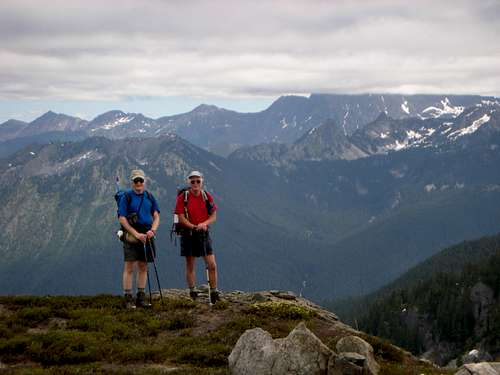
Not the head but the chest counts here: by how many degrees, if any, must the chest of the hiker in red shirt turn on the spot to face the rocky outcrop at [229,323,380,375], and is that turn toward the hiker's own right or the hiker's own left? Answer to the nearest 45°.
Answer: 0° — they already face it

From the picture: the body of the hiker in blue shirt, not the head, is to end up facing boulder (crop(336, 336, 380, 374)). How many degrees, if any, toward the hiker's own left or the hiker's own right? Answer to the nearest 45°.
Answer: approximately 45° to the hiker's own left

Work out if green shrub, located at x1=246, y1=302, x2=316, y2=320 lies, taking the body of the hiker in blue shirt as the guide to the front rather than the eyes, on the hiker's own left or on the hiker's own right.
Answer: on the hiker's own left

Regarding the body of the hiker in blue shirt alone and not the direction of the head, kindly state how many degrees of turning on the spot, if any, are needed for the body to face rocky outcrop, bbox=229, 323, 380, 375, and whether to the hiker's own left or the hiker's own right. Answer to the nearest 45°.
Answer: approximately 45° to the hiker's own left

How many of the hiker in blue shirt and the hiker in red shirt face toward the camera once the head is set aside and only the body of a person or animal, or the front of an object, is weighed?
2

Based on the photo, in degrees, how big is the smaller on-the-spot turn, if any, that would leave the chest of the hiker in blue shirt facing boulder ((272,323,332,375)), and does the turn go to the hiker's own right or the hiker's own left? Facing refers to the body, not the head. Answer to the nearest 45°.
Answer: approximately 45° to the hiker's own left

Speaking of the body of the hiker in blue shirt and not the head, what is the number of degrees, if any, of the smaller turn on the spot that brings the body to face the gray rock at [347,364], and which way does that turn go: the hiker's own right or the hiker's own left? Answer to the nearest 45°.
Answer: approximately 45° to the hiker's own left

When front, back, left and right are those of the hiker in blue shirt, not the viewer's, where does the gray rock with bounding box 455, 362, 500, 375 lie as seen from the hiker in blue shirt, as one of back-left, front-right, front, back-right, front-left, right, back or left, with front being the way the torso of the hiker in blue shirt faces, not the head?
front-left

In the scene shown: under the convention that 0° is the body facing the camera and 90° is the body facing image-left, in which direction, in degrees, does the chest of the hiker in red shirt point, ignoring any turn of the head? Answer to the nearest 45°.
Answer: approximately 0°
